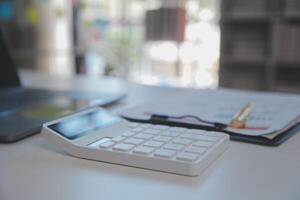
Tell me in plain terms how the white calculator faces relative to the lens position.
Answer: facing the viewer and to the right of the viewer

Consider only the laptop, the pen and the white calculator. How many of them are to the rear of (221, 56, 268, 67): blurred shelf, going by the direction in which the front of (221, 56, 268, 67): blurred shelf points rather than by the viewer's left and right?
0

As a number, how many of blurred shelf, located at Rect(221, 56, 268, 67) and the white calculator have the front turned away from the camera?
0

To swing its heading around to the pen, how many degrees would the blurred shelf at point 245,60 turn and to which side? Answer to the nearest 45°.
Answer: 0° — it already faces it

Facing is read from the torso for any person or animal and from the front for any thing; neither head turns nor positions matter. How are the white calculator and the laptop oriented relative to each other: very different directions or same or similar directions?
same or similar directions

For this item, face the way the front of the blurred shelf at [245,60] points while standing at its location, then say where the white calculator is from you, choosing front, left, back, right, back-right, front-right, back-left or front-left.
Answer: front

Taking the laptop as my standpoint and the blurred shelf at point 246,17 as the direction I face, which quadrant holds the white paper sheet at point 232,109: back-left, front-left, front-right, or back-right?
front-right

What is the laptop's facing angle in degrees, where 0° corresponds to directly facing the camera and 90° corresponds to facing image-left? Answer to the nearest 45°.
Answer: approximately 315°

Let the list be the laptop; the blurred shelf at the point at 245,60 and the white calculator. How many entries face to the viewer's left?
0

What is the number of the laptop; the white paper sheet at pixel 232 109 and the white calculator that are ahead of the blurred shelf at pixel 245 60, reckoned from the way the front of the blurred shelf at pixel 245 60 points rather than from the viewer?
3

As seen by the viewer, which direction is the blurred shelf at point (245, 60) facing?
toward the camera
